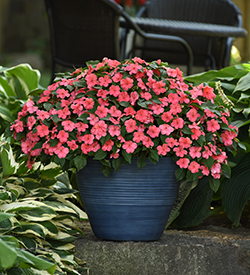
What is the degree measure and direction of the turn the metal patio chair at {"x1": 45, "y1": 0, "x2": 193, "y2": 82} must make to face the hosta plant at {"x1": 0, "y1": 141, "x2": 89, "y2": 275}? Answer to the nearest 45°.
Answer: approximately 135° to its right

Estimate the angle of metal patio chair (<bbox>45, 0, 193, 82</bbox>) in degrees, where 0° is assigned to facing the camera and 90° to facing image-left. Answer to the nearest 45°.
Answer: approximately 225°

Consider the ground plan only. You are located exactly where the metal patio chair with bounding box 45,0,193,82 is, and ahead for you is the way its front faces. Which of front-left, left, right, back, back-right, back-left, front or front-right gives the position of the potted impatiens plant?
back-right

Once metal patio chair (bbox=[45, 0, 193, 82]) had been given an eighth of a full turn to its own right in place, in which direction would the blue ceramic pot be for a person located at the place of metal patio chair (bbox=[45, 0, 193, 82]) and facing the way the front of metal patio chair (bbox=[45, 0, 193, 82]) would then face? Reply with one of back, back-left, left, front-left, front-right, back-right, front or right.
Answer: right
